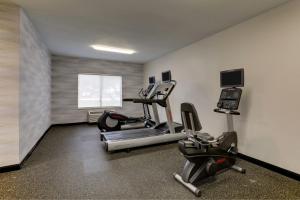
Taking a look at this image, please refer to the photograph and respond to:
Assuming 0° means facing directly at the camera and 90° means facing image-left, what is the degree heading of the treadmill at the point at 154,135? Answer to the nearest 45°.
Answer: approximately 225°

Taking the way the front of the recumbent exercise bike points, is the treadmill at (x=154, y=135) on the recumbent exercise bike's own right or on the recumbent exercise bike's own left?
on the recumbent exercise bike's own left

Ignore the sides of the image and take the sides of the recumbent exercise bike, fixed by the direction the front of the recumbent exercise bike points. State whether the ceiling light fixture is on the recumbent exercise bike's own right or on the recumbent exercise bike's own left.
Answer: on the recumbent exercise bike's own left

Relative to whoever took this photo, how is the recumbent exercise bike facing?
facing away from the viewer and to the right of the viewer
